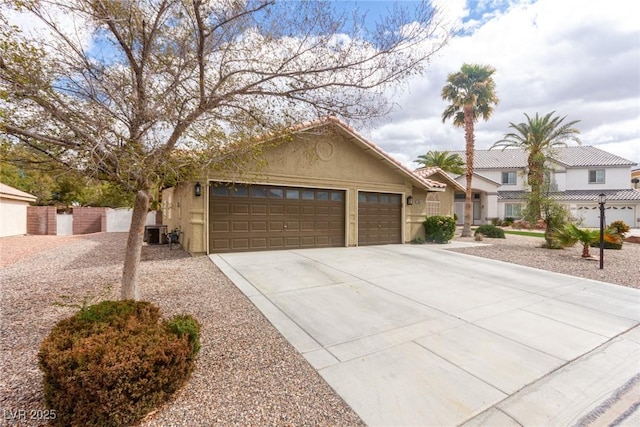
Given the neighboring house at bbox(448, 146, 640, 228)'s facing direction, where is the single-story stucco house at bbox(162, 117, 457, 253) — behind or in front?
in front

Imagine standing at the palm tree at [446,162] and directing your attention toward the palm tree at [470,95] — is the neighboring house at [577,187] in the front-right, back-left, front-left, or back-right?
back-left

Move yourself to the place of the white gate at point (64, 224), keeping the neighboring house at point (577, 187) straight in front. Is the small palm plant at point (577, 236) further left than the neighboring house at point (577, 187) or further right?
right

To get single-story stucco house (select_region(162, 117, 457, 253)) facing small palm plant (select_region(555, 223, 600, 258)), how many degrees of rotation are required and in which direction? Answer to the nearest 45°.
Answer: approximately 45° to its left

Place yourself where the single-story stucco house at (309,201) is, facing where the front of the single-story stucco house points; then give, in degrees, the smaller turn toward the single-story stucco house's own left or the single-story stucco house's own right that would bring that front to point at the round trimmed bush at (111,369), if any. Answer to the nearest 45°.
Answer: approximately 45° to the single-story stucco house's own right

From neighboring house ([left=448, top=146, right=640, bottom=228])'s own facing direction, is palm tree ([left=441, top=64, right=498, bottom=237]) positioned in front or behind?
in front

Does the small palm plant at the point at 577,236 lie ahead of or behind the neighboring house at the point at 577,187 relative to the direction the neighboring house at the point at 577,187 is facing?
ahead

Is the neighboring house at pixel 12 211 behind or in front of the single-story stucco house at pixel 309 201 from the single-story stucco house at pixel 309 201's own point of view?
behind

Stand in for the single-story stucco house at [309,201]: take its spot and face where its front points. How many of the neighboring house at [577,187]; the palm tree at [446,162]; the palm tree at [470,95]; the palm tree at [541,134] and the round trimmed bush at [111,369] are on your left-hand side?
4

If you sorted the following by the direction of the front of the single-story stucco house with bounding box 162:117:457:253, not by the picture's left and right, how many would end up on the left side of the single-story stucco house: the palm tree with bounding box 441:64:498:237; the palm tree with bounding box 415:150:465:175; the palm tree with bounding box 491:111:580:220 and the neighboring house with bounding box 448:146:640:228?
4

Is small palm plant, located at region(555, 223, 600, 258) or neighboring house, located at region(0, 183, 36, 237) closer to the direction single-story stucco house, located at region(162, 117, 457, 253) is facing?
the small palm plant

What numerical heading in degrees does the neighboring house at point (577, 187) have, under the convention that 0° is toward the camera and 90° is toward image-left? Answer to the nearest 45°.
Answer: approximately 0°
